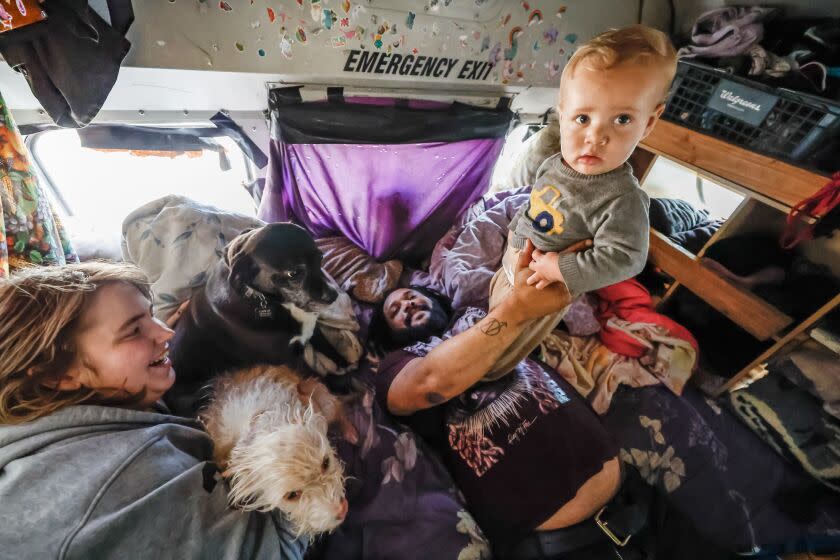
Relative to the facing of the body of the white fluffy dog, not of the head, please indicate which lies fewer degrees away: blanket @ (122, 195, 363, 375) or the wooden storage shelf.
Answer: the wooden storage shelf

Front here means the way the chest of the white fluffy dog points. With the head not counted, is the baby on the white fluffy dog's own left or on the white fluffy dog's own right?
on the white fluffy dog's own left

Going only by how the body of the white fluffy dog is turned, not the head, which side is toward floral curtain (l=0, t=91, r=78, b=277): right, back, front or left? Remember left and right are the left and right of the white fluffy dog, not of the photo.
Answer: back

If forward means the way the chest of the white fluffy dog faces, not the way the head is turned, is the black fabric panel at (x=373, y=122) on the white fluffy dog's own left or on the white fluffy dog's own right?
on the white fluffy dog's own left

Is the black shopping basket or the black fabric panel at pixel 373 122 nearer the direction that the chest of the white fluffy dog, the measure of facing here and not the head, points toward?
the black shopping basket

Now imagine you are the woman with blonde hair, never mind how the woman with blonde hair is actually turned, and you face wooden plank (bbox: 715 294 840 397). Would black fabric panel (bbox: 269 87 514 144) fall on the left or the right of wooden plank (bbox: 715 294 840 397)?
left

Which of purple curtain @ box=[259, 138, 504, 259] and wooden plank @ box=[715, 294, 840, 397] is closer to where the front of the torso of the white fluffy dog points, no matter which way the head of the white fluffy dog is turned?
the wooden plank

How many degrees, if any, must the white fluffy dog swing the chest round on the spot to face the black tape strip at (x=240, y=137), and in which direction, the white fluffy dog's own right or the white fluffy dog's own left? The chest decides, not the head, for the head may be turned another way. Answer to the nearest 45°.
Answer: approximately 135° to the white fluffy dog's own left

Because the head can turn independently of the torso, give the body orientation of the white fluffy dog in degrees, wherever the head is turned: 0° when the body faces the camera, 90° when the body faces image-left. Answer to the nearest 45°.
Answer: approximately 315°

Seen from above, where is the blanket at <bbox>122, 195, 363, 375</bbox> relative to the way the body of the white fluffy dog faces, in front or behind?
behind
